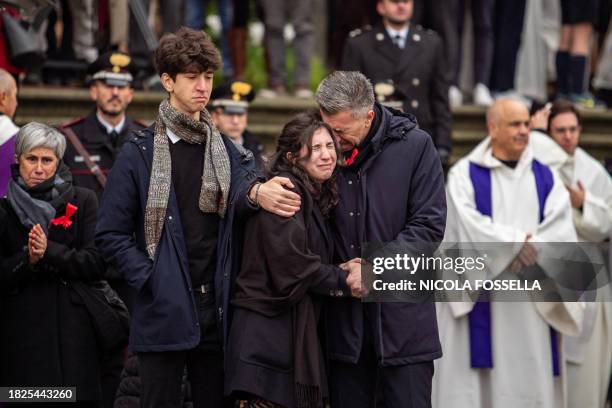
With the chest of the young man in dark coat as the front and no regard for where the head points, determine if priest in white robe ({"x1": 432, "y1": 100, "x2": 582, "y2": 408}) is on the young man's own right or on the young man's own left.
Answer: on the young man's own left

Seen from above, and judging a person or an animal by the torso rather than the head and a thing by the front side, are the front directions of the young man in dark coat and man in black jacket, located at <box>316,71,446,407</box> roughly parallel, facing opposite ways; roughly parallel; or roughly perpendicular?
roughly perpendicular

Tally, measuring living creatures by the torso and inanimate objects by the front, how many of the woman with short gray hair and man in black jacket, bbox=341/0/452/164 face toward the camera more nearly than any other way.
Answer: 2

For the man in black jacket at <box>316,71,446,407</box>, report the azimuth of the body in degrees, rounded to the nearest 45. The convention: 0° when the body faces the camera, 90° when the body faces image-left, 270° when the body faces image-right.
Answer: approximately 45°

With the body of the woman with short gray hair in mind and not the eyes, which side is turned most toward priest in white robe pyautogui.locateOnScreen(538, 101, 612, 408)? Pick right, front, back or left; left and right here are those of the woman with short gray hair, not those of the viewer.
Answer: left

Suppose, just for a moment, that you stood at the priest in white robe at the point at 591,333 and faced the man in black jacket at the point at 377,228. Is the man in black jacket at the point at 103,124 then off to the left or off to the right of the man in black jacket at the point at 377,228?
right

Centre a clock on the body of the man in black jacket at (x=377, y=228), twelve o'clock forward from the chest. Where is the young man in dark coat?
The young man in dark coat is roughly at 1 o'clock from the man in black jacket.
